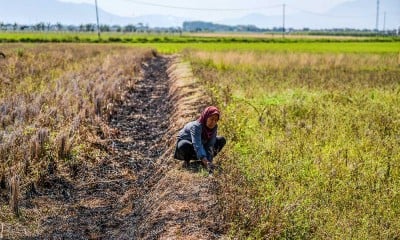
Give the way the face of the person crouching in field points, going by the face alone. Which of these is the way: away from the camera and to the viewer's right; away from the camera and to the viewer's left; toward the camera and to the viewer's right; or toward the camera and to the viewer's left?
toward the camera and to the viewer's right

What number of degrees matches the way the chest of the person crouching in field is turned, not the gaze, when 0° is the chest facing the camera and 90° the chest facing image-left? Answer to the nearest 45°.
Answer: approximately 315°
